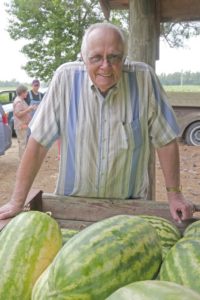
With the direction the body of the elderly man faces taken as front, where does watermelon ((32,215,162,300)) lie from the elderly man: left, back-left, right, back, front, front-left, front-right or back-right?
front

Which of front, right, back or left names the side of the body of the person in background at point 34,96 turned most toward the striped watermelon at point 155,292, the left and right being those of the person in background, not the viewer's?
front

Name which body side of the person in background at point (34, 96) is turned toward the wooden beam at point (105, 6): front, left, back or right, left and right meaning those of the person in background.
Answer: front

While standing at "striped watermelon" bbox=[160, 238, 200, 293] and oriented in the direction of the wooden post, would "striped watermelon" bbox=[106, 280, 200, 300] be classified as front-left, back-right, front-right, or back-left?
back-left

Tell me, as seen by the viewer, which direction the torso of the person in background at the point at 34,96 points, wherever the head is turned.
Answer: toward the camera

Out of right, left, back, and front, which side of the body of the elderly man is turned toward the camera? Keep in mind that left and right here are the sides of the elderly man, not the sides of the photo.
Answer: front

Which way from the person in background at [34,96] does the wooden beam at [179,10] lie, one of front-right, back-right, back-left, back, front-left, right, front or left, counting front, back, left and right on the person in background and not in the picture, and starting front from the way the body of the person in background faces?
front

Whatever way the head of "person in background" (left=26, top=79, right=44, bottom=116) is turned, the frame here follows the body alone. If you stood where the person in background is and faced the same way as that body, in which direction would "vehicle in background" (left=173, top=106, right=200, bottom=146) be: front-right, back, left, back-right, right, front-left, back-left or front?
left
